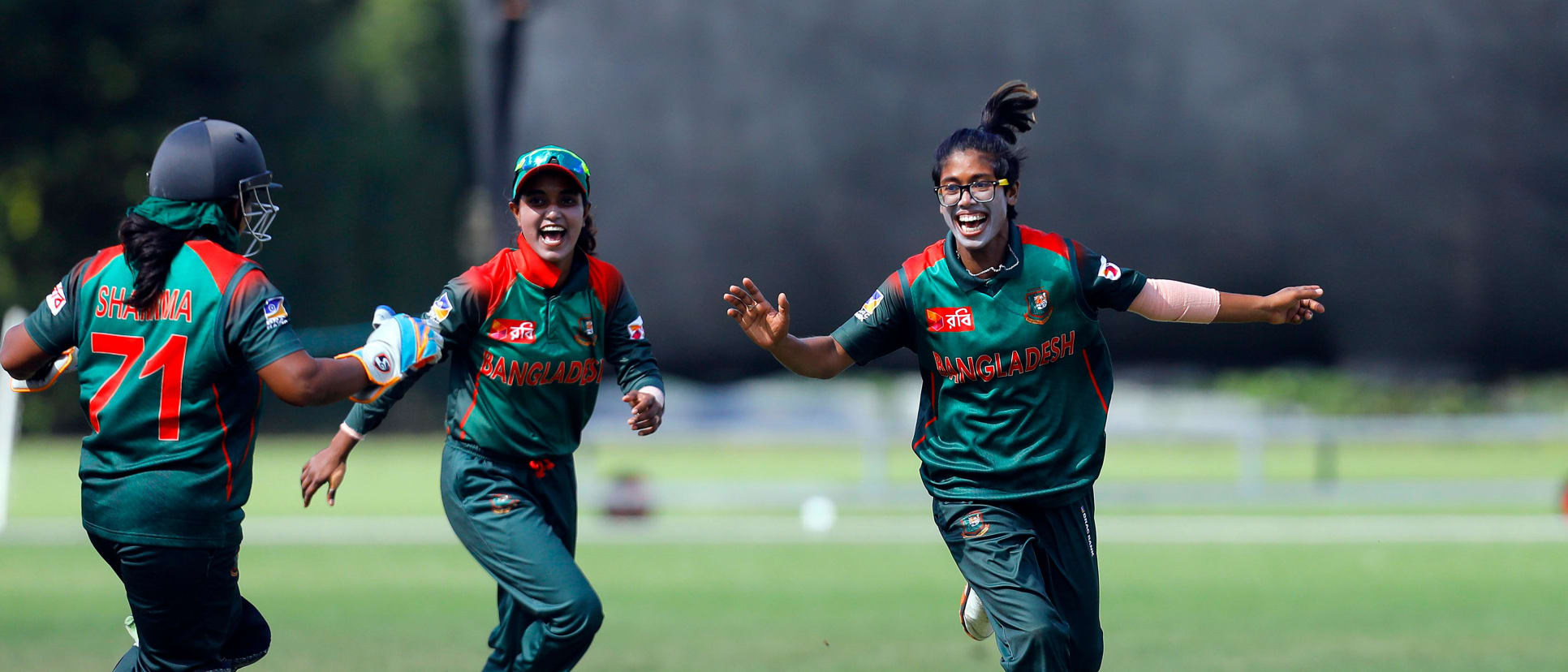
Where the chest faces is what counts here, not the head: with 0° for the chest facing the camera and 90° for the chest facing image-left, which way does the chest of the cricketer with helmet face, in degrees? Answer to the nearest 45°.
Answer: approximately 225°
